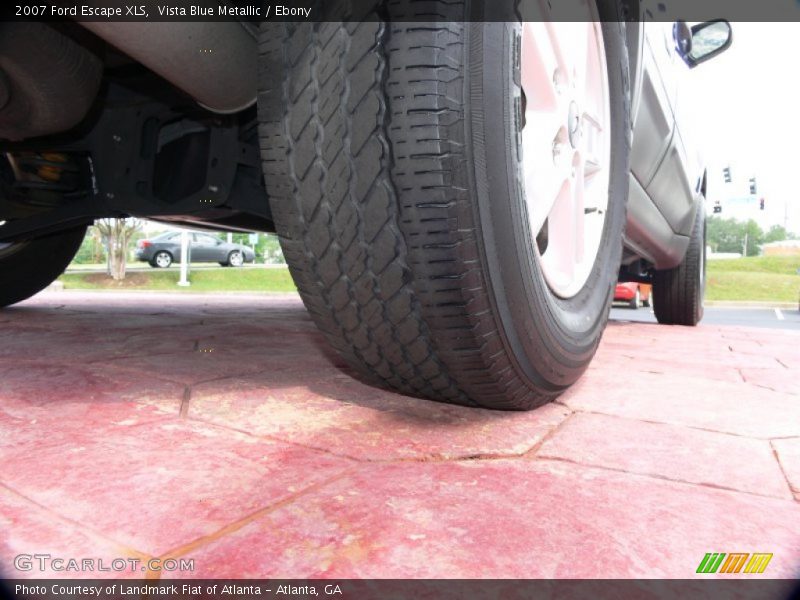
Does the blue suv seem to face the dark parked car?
no

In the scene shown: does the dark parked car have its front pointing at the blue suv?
no
